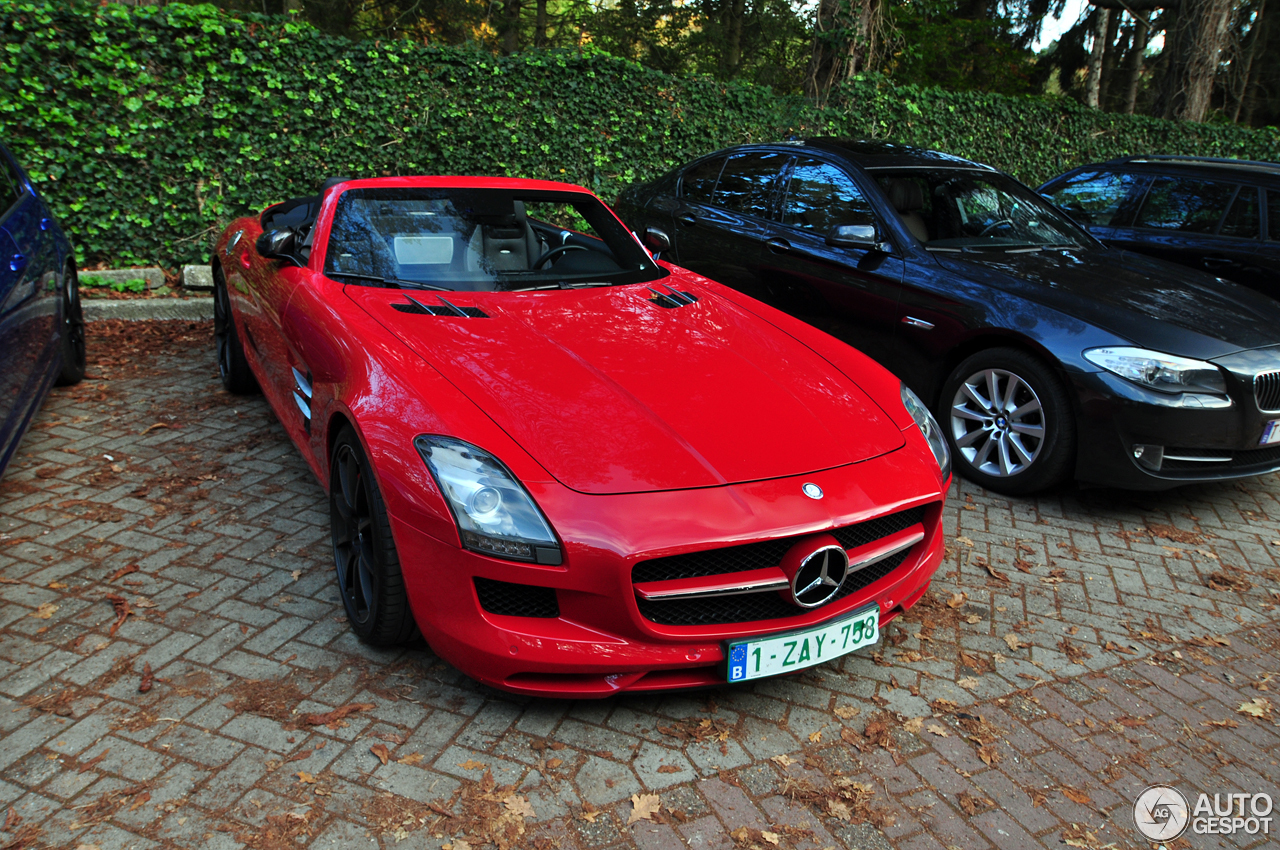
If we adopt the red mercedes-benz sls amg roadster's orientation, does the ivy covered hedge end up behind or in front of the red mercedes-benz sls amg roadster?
behind

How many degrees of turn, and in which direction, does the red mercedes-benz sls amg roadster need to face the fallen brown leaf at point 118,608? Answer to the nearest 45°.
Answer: approximately 135° to its right

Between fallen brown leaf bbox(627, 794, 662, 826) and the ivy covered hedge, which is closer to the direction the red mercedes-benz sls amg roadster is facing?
the fallen brown leaf

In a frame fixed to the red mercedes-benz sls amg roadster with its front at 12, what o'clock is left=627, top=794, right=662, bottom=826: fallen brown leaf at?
The fallen brown leaf is roughly at 1 o'clock from the red mercedes-benz sls amg roadster.

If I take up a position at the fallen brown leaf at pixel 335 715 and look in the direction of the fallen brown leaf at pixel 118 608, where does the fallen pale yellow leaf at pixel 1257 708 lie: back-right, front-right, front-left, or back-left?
back-right

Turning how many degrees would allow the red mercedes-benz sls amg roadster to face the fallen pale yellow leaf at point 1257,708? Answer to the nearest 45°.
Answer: approximately 45° to its left

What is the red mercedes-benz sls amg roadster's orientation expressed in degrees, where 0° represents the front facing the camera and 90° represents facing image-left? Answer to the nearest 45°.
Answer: approximately 315°
